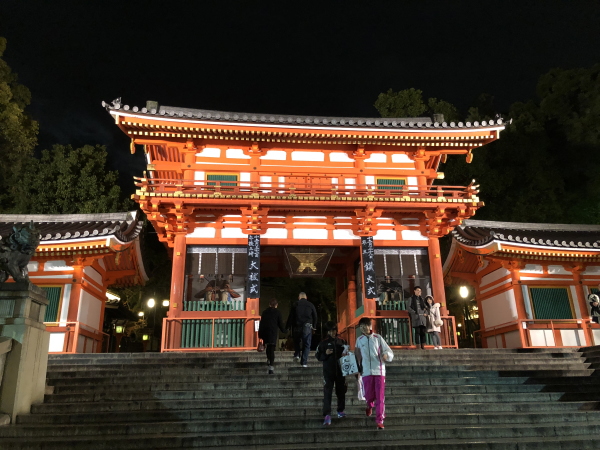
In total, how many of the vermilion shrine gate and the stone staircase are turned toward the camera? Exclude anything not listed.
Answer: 2

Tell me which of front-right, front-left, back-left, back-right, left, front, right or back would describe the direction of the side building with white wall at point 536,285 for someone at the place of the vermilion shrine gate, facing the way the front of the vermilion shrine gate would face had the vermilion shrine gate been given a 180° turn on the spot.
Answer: right

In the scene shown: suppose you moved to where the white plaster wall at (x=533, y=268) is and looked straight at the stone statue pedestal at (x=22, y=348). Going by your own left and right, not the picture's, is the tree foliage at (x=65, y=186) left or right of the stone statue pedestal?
right

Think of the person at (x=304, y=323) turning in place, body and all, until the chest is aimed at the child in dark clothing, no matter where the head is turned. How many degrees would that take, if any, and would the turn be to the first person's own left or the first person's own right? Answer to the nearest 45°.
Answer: approximately 180°

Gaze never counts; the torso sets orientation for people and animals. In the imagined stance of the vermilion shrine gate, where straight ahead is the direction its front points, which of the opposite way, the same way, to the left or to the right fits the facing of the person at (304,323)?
the opposite way

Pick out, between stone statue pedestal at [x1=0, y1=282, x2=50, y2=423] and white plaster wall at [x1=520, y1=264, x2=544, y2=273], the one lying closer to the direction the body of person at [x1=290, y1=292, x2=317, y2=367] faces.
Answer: the white plaster wall

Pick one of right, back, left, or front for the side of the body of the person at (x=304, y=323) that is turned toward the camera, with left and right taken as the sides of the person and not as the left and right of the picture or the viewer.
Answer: back

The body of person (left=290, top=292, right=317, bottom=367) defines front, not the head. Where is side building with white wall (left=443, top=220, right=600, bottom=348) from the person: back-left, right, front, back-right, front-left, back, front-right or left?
front-right

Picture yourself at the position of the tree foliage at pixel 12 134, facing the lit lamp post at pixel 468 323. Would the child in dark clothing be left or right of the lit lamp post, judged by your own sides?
right

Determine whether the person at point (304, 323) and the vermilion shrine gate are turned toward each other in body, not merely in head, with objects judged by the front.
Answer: yes
